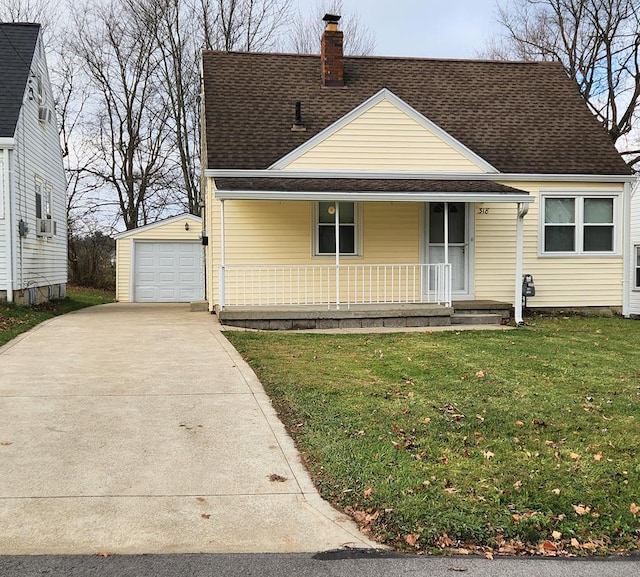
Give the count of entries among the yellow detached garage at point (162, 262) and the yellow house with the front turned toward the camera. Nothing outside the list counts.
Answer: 2

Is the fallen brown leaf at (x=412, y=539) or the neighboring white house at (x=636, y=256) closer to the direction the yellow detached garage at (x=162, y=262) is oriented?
the fallen brown leaf

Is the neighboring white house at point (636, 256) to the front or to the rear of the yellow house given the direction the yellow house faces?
to the rear

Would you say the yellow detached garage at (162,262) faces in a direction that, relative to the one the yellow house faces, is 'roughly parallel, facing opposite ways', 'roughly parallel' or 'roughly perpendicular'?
roughly parallel

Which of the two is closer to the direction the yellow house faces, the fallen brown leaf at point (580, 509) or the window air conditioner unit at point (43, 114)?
the fallen brown leaf

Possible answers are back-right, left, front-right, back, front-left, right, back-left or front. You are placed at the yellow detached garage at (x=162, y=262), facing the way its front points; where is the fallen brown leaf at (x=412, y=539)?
front

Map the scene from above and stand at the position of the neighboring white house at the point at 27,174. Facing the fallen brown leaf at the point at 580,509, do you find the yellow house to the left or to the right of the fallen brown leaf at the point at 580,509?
left

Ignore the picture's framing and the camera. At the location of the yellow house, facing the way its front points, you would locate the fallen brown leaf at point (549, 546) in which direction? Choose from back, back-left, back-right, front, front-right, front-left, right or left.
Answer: front

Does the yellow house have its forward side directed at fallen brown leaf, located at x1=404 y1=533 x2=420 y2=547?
yes

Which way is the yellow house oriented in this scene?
toward the camera

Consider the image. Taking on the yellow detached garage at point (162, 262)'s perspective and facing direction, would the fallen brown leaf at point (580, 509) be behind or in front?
in front

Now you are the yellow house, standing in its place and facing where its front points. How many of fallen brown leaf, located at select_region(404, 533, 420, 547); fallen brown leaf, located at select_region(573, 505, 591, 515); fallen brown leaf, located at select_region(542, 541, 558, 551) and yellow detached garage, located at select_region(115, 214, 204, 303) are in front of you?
3

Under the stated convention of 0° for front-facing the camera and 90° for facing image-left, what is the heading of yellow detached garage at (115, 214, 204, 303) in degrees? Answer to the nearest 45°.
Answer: approximately 0°

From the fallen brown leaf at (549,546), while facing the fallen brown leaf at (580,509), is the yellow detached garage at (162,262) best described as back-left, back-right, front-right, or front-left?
front-left

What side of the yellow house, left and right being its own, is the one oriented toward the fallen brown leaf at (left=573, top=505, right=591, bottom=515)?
front

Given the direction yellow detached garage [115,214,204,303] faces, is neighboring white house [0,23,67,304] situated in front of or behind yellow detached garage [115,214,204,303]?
in front
